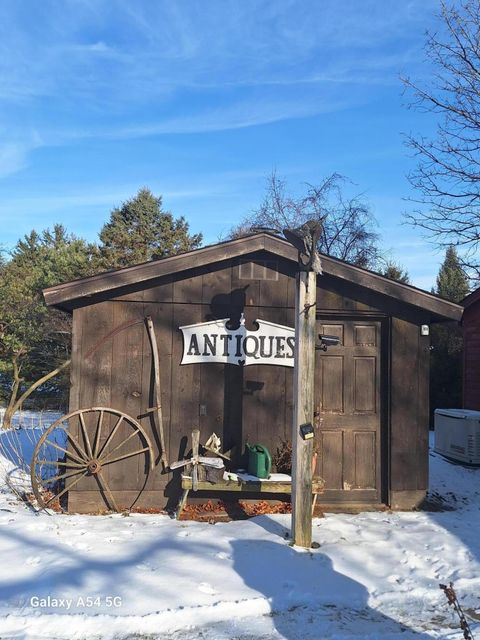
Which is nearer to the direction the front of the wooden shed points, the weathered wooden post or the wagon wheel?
the weathered wooden post

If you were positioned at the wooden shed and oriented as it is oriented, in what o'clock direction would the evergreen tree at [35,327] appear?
The evergreen tree is roughly at 5 o'clock from the wooden shed.

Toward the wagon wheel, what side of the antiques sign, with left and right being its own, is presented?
right

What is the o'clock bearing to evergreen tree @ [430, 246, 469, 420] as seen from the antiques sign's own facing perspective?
The evergreen tree is roughly at 7 o'clock from the antiques sign.

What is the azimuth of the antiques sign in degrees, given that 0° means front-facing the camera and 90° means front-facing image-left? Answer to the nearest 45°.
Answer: approximately 0°

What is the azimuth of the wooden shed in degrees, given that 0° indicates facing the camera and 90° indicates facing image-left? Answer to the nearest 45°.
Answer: approximately 0°

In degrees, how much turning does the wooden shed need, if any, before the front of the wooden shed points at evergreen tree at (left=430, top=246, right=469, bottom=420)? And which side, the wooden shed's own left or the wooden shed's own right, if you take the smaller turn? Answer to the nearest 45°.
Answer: approximately 135° to the wooden shed's own left

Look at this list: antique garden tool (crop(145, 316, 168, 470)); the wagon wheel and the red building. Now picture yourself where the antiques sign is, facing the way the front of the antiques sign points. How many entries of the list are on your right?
2

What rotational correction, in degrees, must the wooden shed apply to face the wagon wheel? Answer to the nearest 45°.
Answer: approximately 90° to its right
